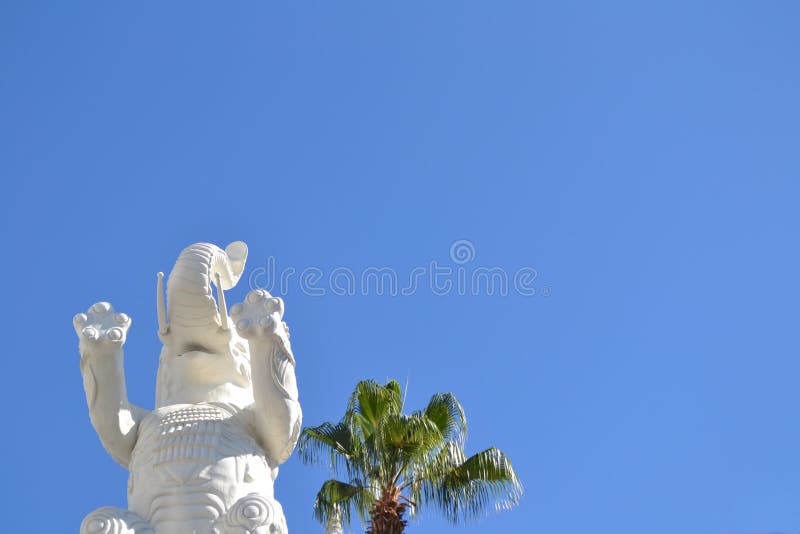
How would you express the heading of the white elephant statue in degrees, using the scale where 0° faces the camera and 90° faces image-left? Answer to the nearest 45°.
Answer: approximately 0°

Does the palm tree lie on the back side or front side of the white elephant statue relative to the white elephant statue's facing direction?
on the back side
